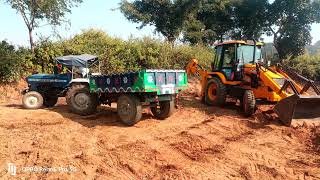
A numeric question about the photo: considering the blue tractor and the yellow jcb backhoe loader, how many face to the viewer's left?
1

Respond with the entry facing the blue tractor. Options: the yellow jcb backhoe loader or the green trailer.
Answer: the green trailer

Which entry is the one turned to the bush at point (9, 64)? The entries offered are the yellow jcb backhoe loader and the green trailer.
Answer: the green trailer

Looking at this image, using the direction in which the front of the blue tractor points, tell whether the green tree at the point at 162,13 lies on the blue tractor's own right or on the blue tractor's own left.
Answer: on the blue tractor's own right

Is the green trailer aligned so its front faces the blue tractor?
yes

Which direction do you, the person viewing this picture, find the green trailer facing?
facing away from the viewer and to the left of the viewer

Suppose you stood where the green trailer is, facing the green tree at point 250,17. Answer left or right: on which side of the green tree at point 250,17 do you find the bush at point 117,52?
left

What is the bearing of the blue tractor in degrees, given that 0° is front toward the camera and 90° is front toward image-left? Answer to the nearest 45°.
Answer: approximately 90°

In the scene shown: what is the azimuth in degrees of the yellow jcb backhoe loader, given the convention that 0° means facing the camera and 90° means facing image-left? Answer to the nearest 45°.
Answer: approximately 315°

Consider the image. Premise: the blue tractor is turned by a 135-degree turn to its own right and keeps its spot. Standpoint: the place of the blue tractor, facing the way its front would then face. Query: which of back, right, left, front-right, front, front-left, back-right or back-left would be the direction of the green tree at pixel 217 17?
front

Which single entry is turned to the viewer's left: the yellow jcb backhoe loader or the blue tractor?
the blue tractor

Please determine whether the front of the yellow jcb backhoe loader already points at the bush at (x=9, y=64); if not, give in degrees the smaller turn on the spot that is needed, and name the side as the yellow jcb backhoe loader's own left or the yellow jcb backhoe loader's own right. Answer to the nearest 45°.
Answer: approximately 135° to the yellow jcb backhoe loader's own right

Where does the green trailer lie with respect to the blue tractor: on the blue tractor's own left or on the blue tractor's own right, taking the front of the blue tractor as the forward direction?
on the blue tractor's own left

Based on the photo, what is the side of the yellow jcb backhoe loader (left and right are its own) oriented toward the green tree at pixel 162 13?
back
